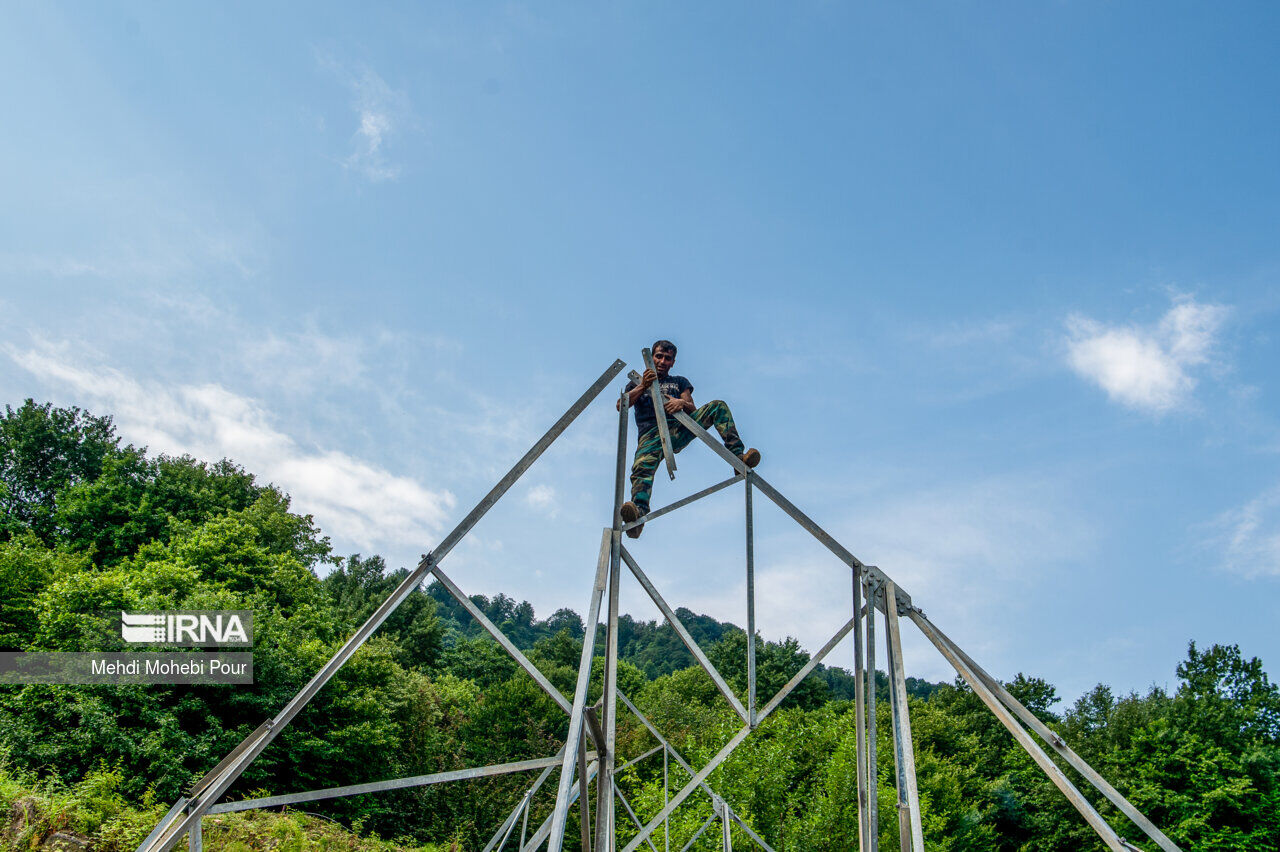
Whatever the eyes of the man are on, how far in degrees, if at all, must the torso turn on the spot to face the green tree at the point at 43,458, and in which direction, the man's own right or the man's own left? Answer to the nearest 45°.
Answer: approximately 135° to the man's own right

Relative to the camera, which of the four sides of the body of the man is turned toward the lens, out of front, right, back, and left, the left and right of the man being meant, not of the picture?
front
